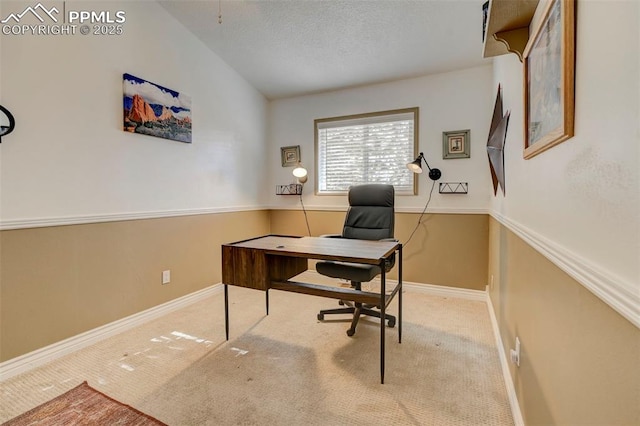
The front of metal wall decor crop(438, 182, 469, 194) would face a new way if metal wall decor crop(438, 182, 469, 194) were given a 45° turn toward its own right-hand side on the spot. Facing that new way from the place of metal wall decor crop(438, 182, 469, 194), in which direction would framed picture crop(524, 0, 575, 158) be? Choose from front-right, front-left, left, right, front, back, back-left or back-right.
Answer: front-left

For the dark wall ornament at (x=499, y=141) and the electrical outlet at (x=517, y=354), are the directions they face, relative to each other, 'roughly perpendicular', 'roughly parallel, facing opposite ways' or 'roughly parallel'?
roughly parallel

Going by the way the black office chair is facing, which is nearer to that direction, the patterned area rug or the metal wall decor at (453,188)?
the patterned area rug

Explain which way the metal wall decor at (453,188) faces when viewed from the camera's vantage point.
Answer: facing the viewer

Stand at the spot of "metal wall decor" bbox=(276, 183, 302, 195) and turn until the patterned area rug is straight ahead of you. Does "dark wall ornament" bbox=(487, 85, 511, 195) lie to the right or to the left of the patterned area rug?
left

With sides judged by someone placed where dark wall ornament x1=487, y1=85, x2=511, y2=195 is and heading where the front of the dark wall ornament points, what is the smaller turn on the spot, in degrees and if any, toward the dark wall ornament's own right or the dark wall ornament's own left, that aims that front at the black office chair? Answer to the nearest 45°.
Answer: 0° — it already faces it

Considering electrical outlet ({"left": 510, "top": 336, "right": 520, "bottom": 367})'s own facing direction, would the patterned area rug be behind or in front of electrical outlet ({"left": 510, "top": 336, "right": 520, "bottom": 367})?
in front

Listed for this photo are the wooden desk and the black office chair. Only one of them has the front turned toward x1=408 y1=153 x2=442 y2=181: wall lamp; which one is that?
the wooden desk

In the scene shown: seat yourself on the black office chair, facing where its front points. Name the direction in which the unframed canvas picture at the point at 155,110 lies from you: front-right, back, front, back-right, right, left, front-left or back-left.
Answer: front-right

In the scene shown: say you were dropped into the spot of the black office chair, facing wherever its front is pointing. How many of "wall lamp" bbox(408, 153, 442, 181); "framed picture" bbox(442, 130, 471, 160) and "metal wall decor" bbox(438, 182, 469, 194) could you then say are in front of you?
0

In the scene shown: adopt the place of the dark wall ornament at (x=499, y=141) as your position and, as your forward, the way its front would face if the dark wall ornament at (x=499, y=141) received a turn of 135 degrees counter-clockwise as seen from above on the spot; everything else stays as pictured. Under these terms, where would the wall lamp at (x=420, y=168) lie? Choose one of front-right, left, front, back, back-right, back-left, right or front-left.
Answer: back

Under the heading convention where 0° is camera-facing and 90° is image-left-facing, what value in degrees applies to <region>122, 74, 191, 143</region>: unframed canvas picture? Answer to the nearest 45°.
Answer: approximately 315°

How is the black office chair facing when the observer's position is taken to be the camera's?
facing the viewer and to the left of the viewer

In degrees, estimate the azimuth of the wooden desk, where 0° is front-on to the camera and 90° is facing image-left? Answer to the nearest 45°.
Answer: approximately 225°

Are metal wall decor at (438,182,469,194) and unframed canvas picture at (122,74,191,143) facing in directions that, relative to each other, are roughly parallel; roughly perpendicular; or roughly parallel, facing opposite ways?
roughly perpendicular

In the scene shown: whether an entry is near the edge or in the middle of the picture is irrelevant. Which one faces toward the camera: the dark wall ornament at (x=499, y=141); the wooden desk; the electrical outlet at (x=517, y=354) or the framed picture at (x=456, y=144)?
the framed picture

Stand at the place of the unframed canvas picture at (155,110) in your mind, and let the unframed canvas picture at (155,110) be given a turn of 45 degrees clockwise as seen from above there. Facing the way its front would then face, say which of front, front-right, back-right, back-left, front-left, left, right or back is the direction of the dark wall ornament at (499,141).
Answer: front-left

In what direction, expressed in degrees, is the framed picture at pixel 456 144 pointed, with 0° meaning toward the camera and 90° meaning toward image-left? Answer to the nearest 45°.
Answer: approximately 0°

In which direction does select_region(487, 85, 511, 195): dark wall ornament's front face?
to the viewer's left

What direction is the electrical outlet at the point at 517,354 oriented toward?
to the viewer's left
